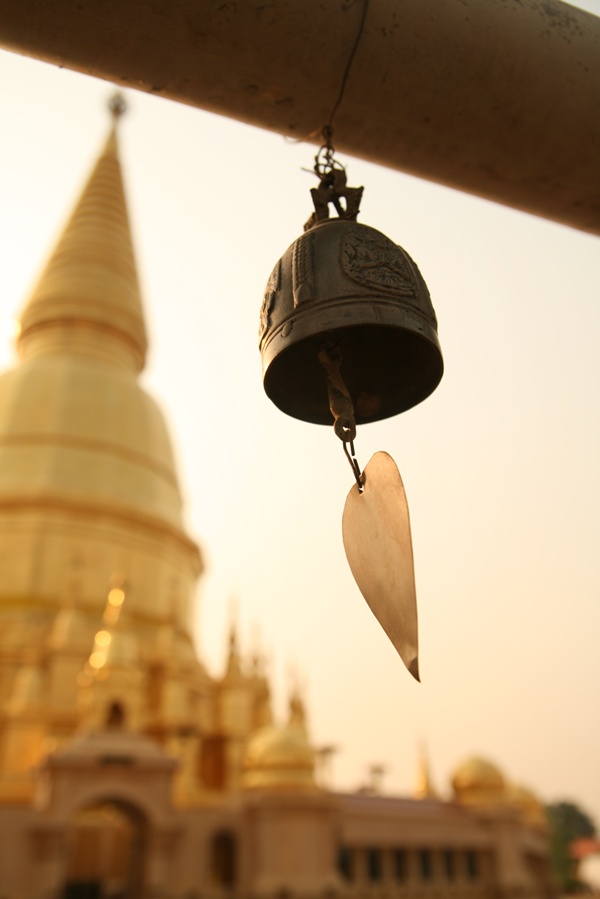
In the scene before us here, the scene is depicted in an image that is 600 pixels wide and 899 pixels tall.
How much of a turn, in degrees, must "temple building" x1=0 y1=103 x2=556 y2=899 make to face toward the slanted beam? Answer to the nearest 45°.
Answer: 0° — it already faces it

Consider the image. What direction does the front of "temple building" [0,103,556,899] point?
toward the camera

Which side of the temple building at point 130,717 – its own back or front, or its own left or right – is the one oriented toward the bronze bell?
front
